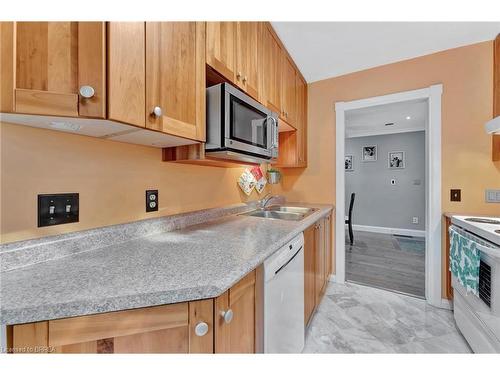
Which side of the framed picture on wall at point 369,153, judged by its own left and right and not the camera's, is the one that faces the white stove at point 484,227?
front

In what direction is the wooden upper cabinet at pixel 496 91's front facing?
to the viewer's left

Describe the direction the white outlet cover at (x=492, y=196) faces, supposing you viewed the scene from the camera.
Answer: facing the viewer

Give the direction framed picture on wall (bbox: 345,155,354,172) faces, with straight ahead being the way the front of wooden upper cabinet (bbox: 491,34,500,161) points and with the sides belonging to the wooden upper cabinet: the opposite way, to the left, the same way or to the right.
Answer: to the left

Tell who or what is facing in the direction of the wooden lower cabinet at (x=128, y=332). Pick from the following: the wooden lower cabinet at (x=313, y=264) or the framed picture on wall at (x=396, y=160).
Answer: the framed picture on wall

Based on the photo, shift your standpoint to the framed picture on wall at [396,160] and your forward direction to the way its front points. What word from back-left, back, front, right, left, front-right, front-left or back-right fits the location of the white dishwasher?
front

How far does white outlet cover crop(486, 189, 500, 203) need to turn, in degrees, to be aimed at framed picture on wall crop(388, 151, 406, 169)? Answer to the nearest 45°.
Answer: approximately 135° to its right

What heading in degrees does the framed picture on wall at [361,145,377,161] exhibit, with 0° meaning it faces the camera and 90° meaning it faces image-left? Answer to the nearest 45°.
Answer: approximately 0°

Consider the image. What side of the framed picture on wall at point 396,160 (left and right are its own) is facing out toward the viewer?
front

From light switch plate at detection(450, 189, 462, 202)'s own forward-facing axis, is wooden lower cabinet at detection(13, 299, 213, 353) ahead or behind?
ahead

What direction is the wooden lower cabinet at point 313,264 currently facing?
to the viewer's right

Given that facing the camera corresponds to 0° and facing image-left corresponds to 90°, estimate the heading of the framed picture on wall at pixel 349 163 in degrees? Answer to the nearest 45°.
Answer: approximately 0°

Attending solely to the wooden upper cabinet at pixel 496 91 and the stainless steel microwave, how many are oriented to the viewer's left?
1

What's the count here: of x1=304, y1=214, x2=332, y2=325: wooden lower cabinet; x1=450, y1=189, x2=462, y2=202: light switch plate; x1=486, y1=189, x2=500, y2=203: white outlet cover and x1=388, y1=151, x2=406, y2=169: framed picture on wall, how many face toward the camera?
3

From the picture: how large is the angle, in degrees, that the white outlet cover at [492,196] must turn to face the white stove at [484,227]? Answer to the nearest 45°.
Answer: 0° — it already faces it

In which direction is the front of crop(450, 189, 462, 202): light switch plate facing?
toward the camera
